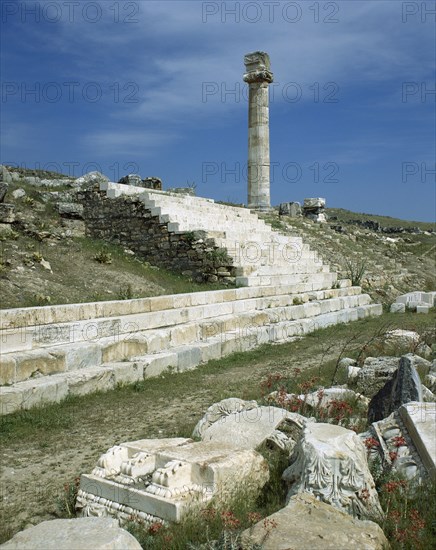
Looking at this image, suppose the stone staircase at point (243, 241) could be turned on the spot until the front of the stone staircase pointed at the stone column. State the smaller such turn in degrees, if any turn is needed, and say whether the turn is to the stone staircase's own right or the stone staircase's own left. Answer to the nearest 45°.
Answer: approximately 135° to the stone staircase's own left

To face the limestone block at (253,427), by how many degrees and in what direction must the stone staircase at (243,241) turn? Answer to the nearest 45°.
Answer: approximately 45° to its right

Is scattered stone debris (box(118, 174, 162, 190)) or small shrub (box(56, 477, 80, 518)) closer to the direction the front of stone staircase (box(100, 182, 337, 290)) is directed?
the small shrub

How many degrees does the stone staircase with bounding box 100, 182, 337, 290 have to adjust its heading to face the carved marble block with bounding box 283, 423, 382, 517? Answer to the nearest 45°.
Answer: approximately 45° to its right

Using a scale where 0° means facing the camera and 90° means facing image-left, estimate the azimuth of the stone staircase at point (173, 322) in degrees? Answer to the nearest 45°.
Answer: approximately 315°

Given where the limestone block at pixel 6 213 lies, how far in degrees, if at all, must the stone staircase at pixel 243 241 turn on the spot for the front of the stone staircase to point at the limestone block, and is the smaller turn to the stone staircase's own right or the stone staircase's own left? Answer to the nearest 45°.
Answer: approximately 90° to the stone staircase's own right

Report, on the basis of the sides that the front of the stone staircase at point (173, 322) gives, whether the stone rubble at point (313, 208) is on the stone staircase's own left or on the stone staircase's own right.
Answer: on the stone staircase's own left

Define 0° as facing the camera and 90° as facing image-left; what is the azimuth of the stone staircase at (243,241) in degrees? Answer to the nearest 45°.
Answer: approximately 315°
